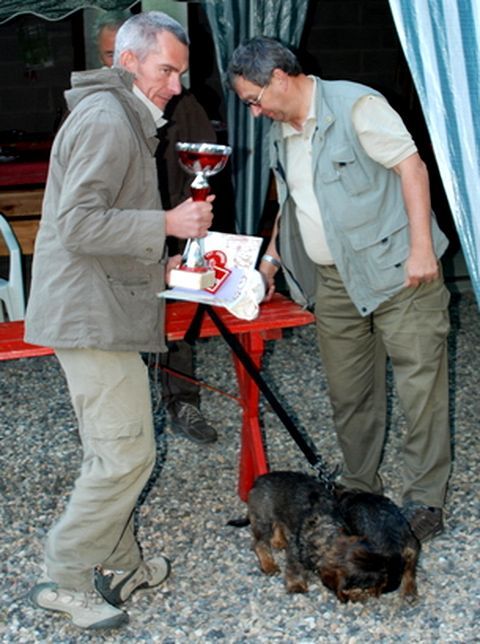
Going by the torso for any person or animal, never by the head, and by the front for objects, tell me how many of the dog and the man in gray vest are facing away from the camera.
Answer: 0

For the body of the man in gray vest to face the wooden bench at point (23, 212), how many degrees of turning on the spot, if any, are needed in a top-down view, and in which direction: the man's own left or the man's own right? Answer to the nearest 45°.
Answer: approximately 90° to the man's own right

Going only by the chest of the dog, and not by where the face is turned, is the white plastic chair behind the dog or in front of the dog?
behind

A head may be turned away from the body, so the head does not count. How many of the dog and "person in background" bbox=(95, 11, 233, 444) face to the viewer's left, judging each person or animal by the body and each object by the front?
0

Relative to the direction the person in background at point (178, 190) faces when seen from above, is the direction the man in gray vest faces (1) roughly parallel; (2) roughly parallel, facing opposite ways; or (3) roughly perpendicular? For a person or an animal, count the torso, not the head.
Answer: roughly perpendicular

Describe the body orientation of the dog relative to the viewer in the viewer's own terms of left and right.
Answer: facing the viewer and to the right of the viewer

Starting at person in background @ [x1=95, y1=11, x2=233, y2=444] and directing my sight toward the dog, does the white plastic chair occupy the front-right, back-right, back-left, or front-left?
back-right
